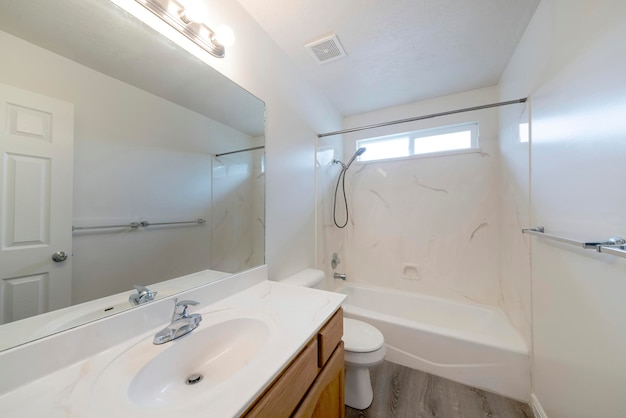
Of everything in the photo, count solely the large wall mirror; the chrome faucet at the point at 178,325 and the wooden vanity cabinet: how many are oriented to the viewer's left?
0

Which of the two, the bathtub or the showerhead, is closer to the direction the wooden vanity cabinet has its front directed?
the bathtub

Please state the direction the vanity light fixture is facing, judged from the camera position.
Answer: facing the viewer and to the right of the viewer

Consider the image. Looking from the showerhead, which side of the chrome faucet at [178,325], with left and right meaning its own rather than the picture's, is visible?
left

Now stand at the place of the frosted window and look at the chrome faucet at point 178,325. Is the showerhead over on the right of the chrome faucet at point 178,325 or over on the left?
right

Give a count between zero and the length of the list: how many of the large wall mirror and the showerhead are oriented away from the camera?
0

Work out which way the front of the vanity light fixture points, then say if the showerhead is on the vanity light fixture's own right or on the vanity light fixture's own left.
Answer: on the vanity light fixture's own left

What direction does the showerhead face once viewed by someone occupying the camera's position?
facing to the right of the viewer

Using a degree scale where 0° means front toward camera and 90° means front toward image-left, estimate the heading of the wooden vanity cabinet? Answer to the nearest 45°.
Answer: approximately 315°

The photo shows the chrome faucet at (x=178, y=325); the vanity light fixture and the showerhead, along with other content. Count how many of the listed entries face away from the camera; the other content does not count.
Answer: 0

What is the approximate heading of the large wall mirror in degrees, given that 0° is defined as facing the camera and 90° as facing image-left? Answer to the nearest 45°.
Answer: approximately 315°
